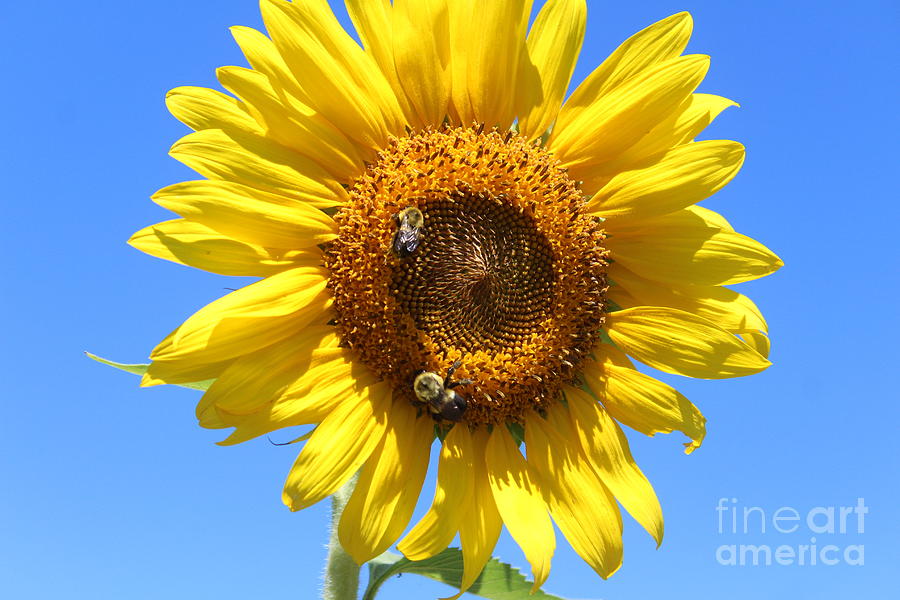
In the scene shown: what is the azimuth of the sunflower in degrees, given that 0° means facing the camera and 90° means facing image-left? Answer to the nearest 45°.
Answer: approximately 0°
